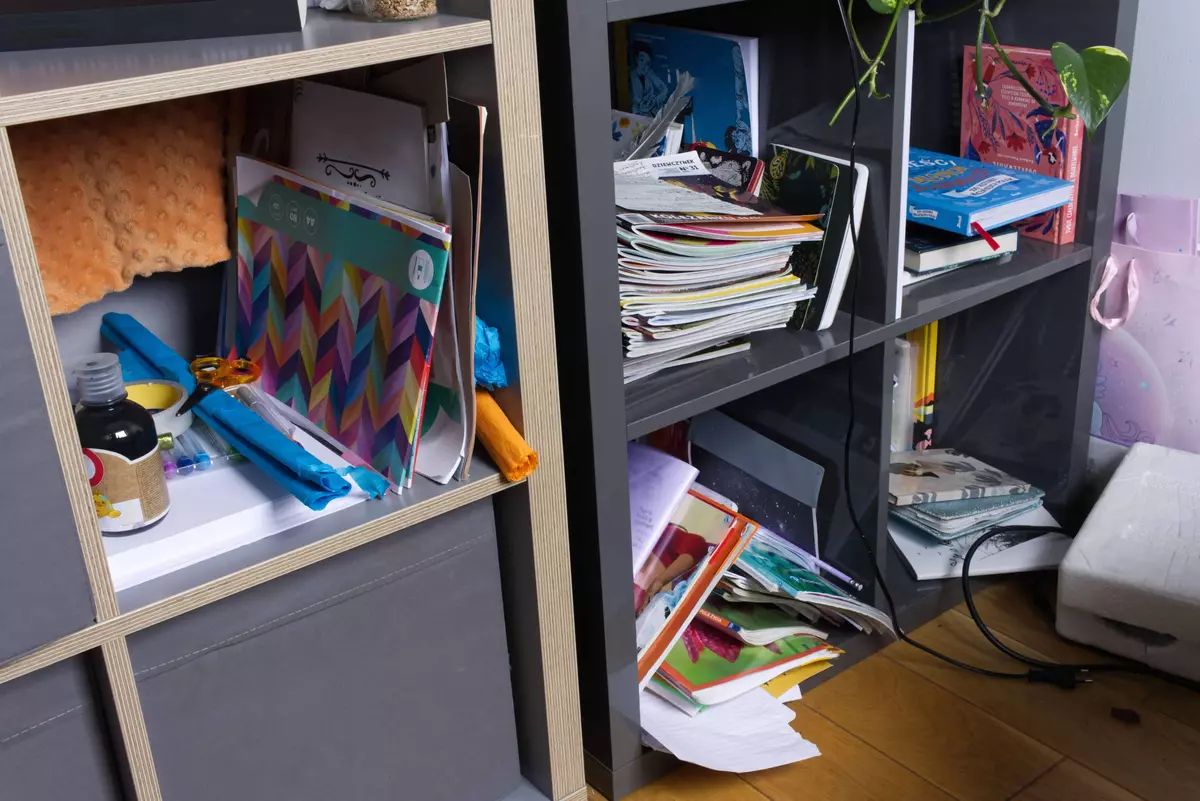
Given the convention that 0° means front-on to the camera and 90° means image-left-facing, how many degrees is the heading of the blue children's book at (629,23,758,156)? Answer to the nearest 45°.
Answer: approximately 45°

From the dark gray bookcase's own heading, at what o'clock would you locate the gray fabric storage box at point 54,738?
The gray fabric storage box is roughly at 3 o'clock from the dark gray bookcase.

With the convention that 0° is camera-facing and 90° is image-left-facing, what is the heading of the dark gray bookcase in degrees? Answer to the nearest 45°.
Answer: approximately 315°
